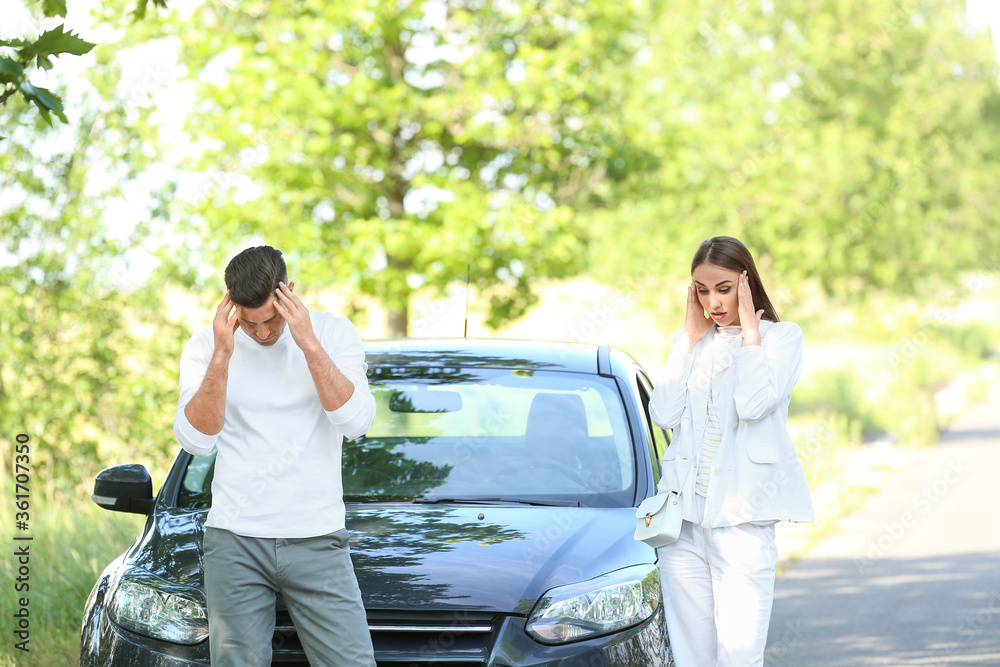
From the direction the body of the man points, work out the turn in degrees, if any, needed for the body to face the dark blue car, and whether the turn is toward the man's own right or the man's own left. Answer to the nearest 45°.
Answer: approximately 135° to the man's own left

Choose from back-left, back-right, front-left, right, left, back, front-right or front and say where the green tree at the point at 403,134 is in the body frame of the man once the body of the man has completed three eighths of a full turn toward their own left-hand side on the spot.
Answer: front-left

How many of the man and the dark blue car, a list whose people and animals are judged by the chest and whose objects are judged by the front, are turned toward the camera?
2

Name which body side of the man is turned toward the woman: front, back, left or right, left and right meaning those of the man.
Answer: left

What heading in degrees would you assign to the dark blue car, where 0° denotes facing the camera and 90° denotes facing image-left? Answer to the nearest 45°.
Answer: approximately 0°

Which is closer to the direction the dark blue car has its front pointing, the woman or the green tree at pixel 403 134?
the woman

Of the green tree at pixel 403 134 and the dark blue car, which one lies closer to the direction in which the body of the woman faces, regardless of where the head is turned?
the dark blue car

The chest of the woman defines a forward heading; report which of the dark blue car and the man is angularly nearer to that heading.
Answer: the man

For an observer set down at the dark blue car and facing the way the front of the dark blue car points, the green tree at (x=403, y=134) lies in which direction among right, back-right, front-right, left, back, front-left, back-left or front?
back

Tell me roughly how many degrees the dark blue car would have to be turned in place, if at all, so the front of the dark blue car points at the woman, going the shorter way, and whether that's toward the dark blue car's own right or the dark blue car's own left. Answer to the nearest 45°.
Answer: approximately 45° to the dark blue car's own left
